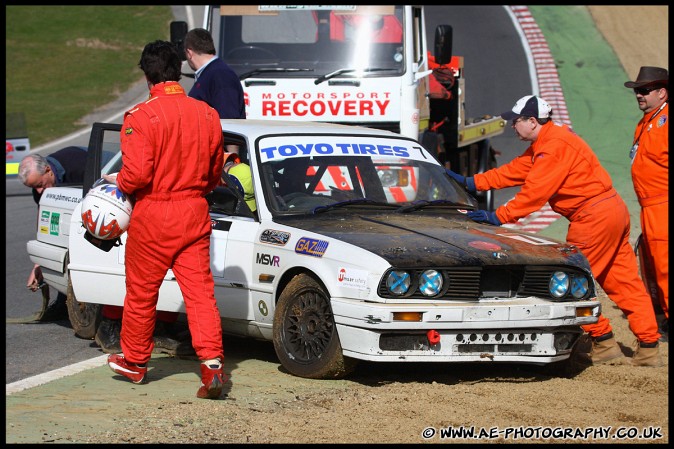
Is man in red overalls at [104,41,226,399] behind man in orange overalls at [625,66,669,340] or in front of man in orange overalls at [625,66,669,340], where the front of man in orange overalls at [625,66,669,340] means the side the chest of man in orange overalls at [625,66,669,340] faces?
in front

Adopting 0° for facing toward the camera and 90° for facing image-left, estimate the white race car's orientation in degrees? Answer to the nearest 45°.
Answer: approximately 315°

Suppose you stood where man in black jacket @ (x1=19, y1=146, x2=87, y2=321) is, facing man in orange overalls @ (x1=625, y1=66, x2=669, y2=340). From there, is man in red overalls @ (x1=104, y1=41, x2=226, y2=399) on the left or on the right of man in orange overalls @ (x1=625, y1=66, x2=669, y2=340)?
right

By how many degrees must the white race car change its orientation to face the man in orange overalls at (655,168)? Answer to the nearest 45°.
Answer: approximately 90° to its left

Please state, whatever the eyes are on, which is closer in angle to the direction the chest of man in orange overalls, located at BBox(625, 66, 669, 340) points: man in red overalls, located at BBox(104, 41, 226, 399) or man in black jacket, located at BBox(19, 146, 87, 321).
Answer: the man in red overalls

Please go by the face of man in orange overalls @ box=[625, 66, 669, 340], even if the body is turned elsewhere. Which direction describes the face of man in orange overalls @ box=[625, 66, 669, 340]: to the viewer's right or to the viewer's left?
to the viewer's left

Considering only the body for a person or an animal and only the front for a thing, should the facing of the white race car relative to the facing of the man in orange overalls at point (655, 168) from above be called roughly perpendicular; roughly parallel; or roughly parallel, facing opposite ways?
roughly perpendicular

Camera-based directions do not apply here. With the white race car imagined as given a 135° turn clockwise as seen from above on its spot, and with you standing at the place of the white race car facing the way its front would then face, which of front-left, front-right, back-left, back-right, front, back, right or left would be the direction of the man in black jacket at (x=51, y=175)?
front-right

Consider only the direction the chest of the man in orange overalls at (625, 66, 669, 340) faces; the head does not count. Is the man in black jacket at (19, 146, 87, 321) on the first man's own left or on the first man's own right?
on the first man's own right
